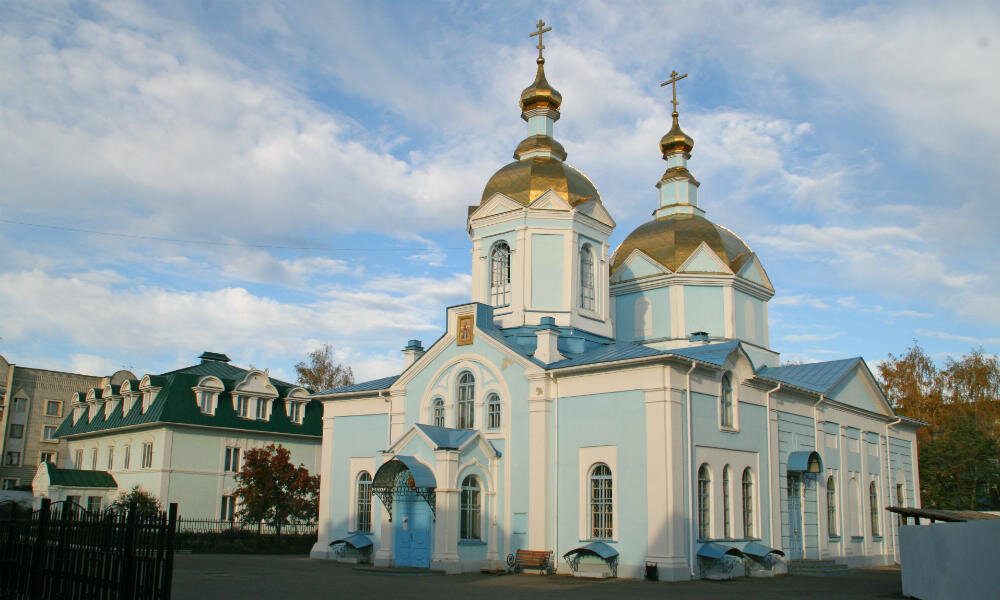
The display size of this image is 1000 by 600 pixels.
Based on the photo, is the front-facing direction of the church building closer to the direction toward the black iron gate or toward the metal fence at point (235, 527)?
the black iron gate

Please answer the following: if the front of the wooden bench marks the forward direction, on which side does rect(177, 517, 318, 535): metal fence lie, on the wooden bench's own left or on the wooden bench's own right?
on the wooden bench's own right

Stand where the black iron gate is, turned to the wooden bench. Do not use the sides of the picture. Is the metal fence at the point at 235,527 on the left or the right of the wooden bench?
left

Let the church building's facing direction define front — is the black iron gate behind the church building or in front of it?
in front

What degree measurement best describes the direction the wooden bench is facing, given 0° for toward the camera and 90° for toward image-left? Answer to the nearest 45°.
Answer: approximately 45°

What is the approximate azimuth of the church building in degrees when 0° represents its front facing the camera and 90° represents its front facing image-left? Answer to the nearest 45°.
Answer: approximately 45°

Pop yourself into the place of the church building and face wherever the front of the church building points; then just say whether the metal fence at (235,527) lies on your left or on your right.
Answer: on your right

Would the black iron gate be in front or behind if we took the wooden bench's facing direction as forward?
in front
